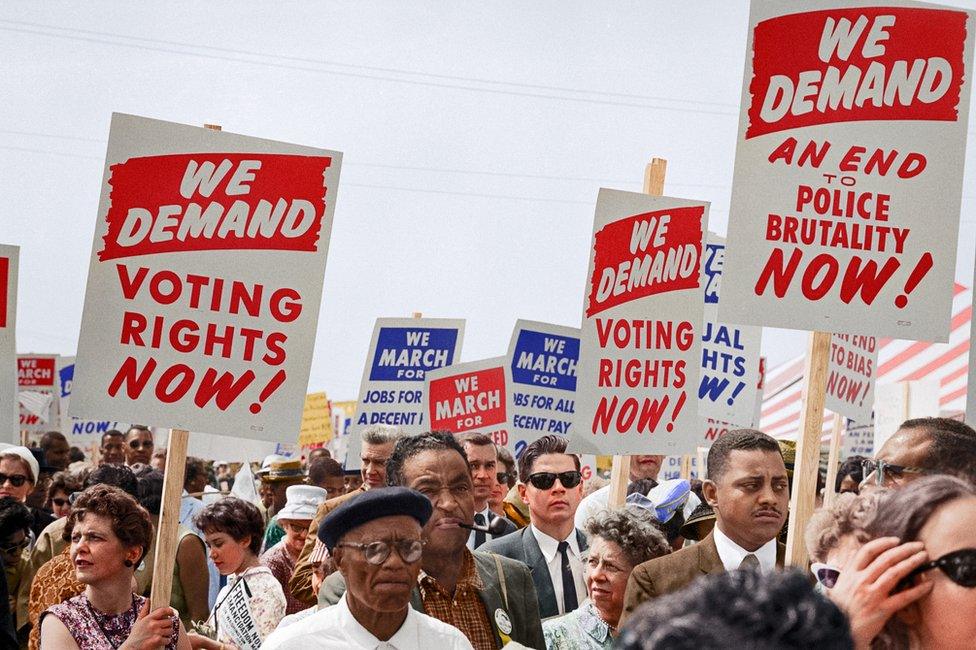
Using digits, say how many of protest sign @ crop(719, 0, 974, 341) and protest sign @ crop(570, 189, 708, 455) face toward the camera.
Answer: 2

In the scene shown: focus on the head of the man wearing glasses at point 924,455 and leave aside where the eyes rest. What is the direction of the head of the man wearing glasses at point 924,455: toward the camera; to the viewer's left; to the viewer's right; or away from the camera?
to the viewer's left

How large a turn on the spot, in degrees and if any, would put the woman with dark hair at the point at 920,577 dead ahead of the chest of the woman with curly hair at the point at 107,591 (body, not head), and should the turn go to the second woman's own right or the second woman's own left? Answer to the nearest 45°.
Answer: approximately 90° to the second woman's own left
